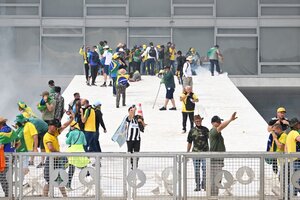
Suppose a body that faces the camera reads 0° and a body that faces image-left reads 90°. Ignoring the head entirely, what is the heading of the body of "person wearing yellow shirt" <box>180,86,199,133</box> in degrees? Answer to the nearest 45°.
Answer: approximately 0°

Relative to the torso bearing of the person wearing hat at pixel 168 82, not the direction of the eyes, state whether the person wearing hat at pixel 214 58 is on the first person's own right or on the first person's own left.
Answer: on the first person's own right

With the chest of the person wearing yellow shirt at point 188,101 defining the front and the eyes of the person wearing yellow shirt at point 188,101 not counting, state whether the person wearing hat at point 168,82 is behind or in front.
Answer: behind

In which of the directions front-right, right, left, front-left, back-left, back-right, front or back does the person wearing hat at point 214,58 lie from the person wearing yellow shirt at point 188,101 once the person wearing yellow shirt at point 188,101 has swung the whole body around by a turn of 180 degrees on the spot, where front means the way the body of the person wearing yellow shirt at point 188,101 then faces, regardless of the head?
front

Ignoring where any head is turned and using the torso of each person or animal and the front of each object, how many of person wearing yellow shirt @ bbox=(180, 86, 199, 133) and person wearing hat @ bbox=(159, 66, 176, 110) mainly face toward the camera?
1
